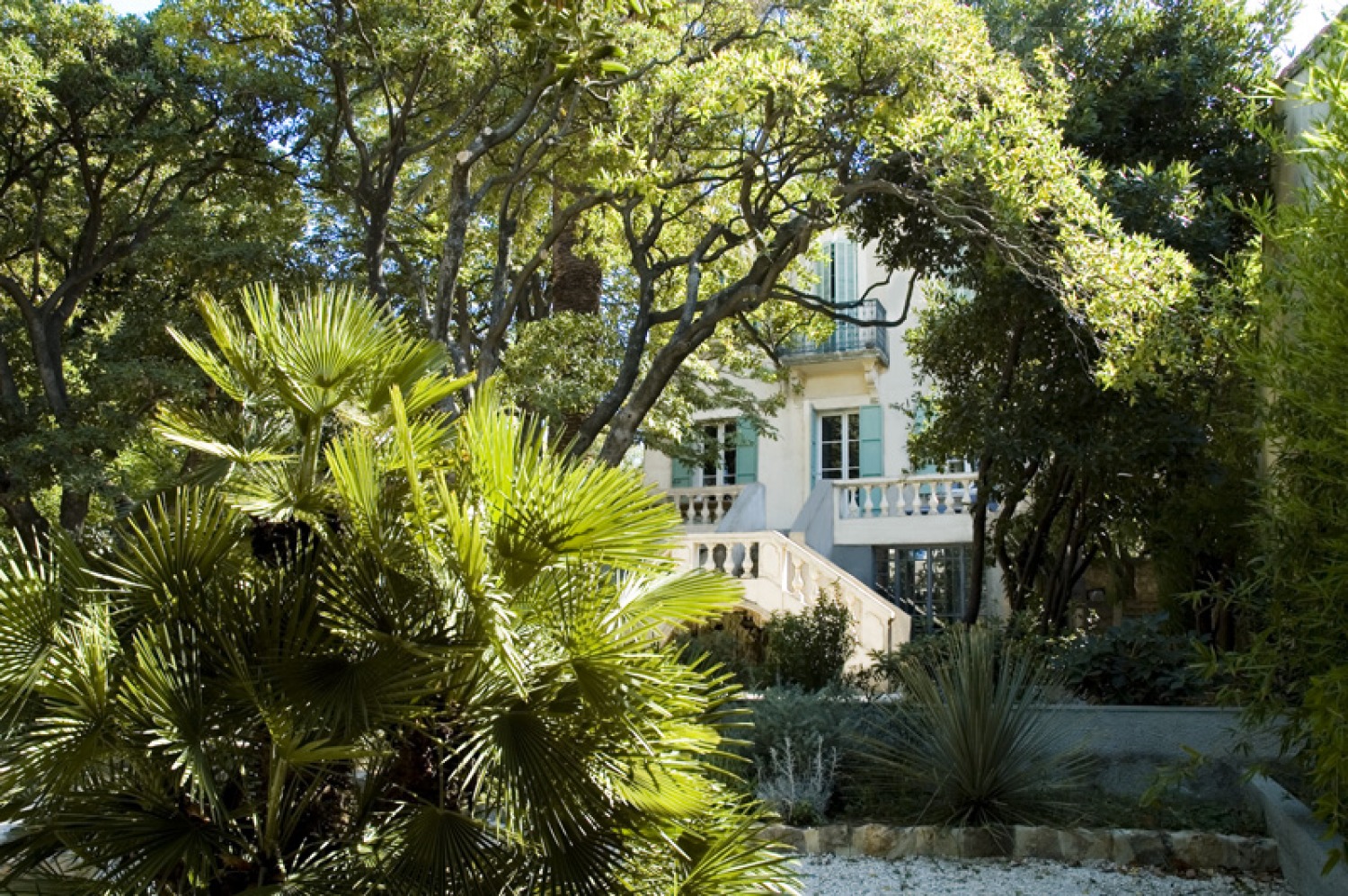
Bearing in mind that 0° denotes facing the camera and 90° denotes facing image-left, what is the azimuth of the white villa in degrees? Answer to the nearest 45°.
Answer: approximately 0°

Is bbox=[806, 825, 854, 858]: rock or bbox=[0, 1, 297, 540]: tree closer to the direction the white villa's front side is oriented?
the rock

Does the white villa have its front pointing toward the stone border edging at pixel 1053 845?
yes

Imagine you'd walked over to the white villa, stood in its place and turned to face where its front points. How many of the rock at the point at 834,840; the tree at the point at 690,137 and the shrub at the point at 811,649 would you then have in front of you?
3

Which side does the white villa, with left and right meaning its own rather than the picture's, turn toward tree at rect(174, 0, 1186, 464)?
front

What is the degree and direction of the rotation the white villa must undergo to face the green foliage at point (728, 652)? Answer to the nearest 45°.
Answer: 0° — it already faces it

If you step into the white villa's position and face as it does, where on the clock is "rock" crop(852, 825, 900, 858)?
The rock is roughly at 12 o'clock from the white villa.

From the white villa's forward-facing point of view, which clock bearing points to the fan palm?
The fan palm is roughly at 12 o'clock from the white villa.

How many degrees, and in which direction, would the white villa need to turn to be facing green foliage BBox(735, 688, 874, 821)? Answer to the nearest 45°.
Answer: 0° — it already faces it

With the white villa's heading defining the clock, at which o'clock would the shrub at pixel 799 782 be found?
The shrub is roughly at 12 o'clock from the white villa.

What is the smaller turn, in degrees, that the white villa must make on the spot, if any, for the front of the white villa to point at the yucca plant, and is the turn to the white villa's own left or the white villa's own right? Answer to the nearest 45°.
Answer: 0° — it already faces it

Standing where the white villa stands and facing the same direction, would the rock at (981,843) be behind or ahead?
ahead

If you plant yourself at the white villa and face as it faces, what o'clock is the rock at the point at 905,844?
The rock is roughly at 12 o'clock from the white villa.

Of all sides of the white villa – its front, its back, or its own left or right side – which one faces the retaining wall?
front
